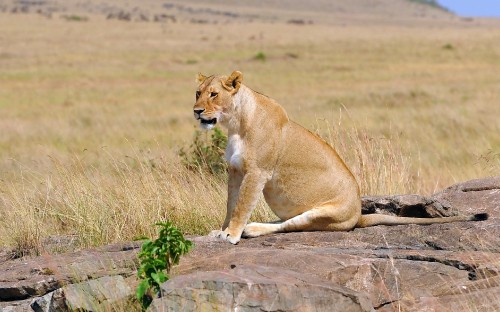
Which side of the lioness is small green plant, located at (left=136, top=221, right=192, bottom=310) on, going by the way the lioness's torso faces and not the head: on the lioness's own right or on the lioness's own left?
on the lioness's own left

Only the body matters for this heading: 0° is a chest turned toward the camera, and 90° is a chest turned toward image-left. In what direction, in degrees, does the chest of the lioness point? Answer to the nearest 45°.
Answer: approximately 90°

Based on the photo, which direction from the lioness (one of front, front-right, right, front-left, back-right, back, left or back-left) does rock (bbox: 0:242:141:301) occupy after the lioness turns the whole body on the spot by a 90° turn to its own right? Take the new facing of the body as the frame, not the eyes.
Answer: back-left

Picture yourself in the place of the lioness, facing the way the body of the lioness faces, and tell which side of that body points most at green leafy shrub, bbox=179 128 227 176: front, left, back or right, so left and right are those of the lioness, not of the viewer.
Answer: right
